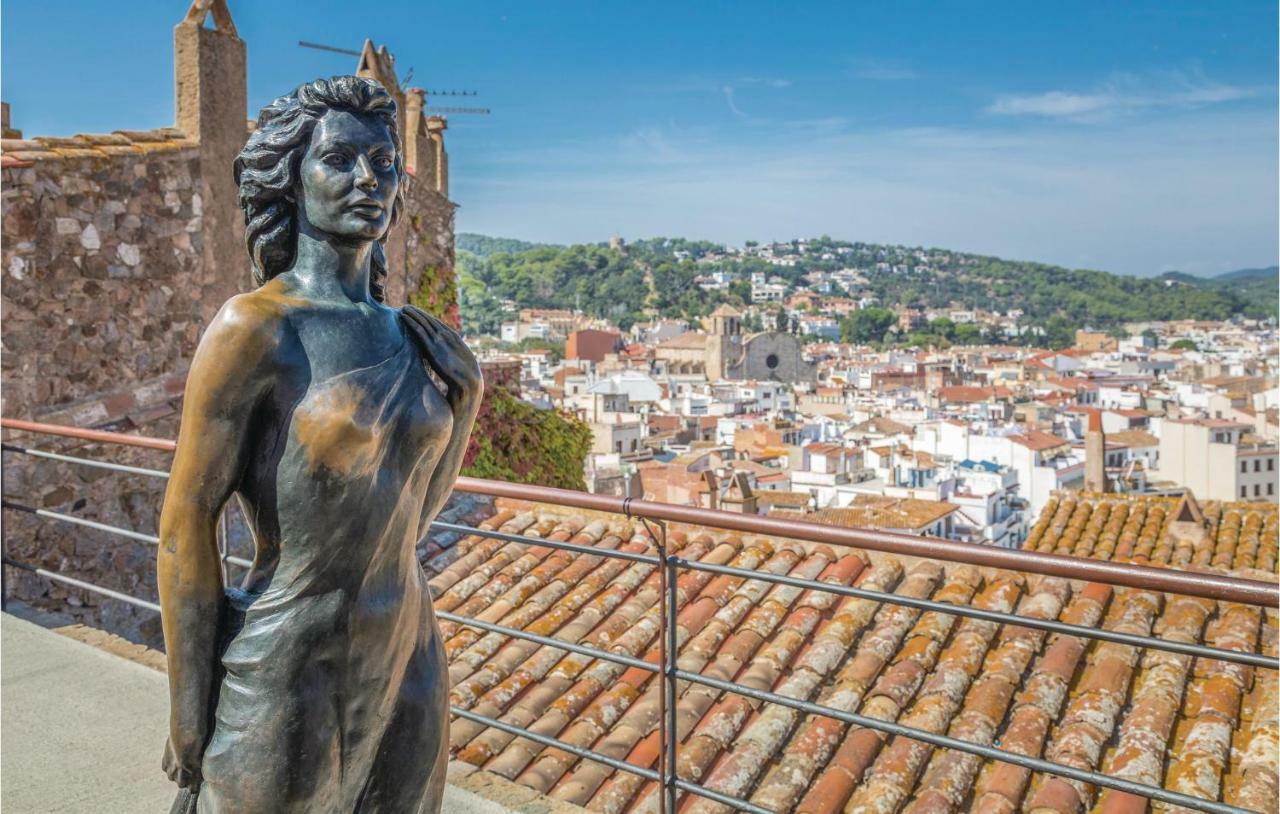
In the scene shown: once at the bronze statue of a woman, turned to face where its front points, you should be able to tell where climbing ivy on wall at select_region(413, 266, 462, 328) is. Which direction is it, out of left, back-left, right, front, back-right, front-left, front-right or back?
back-left

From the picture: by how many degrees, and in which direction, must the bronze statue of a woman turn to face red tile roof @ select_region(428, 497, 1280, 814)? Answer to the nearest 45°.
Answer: approximately 90° to its left

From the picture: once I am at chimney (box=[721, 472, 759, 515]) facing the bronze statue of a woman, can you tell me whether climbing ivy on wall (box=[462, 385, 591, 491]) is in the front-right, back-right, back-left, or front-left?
front-right

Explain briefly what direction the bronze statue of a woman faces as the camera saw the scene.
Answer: facing the viewer and to the right of the viewer

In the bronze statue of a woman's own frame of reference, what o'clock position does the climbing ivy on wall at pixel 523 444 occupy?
The climbing ivy on wall is roughly at 8 o'clock from the bronze statue of a woman.
